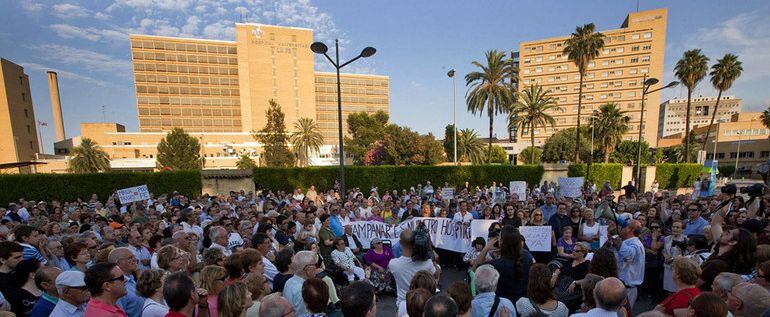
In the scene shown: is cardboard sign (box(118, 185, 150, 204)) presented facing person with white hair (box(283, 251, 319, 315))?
yes

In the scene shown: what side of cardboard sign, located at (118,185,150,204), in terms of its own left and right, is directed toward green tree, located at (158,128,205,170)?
back

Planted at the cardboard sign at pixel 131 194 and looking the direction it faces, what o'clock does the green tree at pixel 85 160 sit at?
The green tree is roughly at 6 o'clock from the cardboard sign.

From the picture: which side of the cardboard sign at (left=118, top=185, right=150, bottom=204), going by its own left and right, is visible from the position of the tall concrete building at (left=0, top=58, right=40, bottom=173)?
back

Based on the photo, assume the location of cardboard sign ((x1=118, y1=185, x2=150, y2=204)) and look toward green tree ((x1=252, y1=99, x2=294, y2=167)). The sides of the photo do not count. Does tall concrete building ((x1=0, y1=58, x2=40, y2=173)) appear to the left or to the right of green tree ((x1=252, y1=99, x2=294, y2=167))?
left

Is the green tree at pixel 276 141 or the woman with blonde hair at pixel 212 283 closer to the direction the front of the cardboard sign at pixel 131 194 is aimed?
the woman with blonde hair

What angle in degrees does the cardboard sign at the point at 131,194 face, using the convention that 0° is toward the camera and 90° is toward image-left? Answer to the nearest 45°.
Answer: approximately 0°

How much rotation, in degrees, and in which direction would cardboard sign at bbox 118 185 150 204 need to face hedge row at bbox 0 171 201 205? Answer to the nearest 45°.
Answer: approximately 180°

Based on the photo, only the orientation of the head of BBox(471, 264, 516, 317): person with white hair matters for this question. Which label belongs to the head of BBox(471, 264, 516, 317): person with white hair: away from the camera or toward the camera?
away from the camera

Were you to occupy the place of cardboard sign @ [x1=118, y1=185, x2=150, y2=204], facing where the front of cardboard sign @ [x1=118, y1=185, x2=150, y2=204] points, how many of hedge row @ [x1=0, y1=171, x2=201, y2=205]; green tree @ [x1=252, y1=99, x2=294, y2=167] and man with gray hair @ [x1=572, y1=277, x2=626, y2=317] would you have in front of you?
1

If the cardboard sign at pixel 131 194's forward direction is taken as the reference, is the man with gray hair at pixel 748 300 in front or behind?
in front

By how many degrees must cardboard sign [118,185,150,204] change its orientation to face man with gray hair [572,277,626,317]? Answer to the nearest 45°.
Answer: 0° — it already faces them
